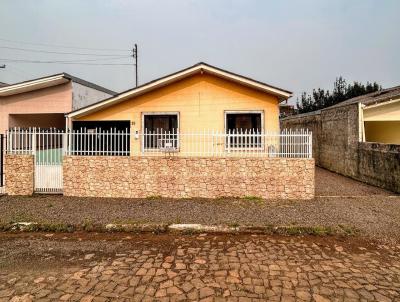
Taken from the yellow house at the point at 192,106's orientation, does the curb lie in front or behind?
in front

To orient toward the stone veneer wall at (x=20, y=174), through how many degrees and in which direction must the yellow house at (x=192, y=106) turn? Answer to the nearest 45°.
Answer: approximately 90° to its right

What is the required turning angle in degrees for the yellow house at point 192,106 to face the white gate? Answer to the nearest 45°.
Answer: approximately 90° to its right

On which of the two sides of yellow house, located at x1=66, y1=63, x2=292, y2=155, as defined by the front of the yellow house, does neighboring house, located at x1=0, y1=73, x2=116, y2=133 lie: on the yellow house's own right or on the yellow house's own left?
on the yellow house's own right

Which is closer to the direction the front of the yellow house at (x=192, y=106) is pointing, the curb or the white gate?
the curb

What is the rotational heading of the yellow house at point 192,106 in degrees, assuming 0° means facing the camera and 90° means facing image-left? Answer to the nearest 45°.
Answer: approximately 0°
